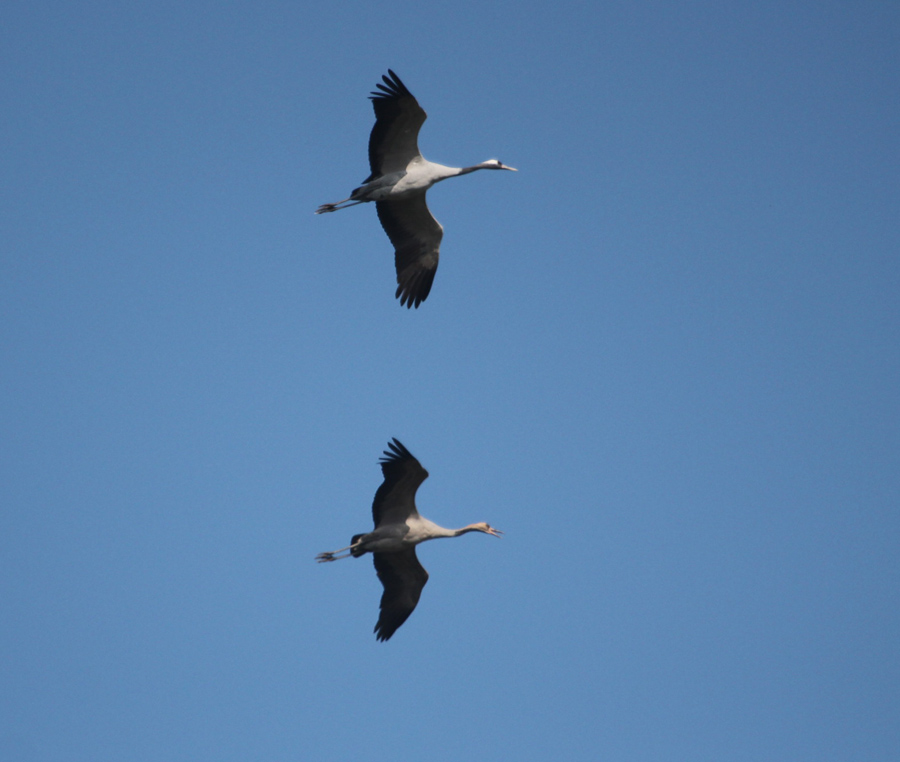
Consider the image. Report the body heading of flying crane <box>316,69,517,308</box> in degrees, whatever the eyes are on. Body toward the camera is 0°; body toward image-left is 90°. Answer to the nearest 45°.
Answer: approximately 270°
